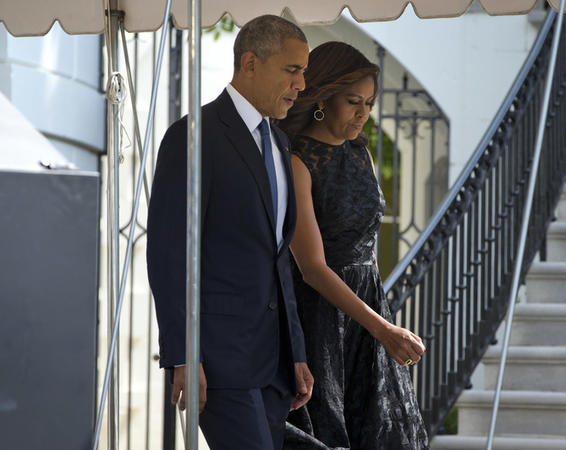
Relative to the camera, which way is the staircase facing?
toward the camera

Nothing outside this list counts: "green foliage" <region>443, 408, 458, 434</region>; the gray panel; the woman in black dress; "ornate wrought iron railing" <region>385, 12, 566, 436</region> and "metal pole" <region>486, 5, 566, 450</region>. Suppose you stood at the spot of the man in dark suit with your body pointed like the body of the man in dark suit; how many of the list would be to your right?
1

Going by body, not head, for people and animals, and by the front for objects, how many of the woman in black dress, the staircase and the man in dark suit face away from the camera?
0

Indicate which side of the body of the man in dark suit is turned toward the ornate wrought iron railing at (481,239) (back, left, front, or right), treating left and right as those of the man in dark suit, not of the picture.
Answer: left

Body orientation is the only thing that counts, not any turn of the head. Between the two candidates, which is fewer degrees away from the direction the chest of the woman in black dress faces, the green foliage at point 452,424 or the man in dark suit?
the man in dark suit

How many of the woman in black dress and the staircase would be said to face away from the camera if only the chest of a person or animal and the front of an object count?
0

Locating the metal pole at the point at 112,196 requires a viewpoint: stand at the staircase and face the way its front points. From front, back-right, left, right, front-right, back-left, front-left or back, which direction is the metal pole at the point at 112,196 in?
front-right

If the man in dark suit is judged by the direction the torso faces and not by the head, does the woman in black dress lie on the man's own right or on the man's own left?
on the man's own left

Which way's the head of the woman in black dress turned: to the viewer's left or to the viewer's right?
to the viewer's right

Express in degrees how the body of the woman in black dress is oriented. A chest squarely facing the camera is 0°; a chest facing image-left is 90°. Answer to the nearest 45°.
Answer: approximately 315°
